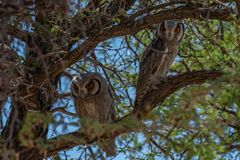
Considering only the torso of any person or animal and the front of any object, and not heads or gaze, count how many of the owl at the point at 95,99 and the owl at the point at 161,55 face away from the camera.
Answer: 0

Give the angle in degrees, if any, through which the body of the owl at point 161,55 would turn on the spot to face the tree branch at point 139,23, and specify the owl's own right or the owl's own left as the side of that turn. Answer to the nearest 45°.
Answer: approximately 45° to the owl's own right

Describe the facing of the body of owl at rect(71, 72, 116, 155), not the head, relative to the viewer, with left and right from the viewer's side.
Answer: facing the viewer and to the left of the viewer

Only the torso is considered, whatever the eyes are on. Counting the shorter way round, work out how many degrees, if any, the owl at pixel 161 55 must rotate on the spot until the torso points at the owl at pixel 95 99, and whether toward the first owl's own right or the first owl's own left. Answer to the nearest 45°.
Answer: approximately 135° to the first owl's own right

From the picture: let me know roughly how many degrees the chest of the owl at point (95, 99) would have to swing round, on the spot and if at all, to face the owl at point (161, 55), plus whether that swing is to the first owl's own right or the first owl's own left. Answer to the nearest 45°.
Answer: approximately 135° to the first owl's own left
